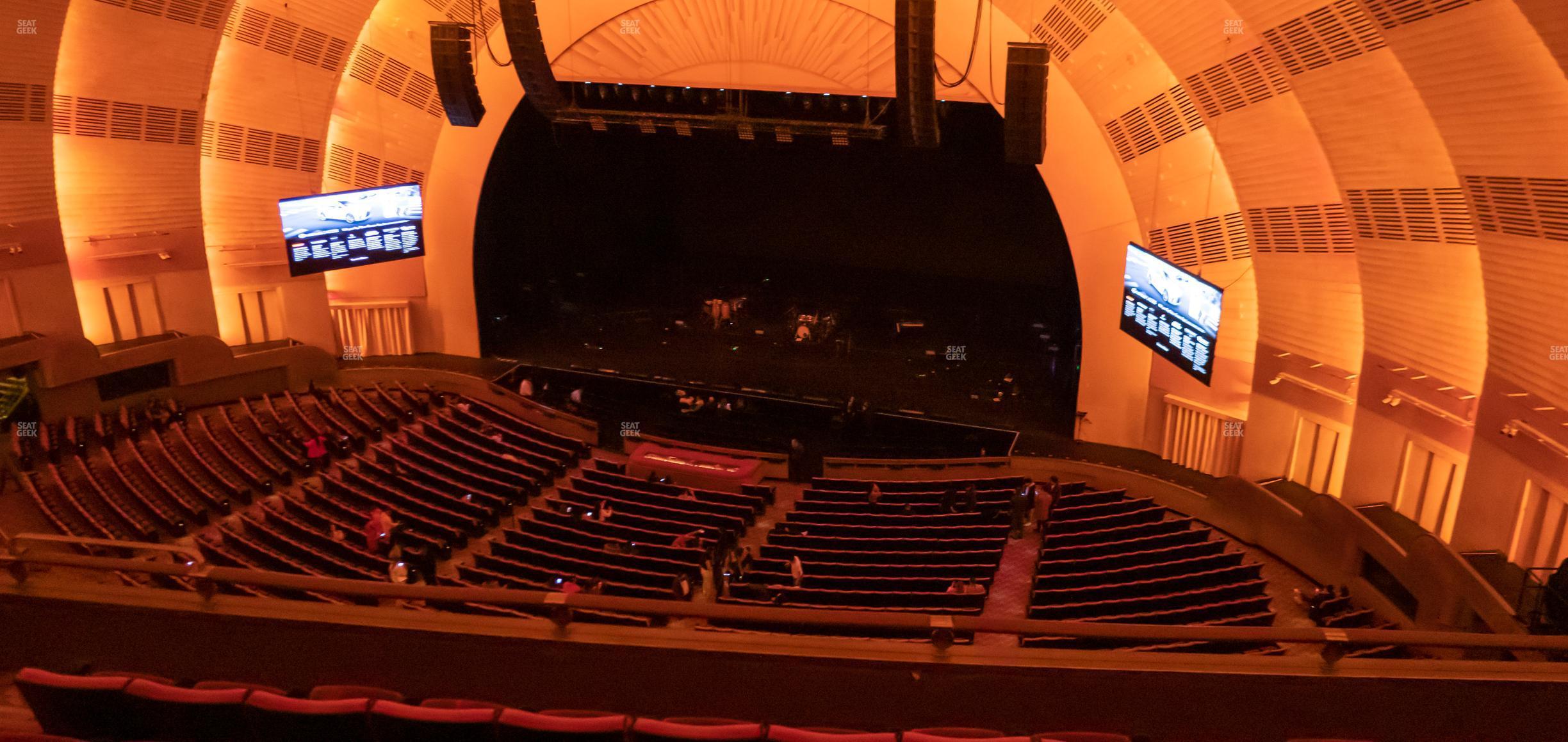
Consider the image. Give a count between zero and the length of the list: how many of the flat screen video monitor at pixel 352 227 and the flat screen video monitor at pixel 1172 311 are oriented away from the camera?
0

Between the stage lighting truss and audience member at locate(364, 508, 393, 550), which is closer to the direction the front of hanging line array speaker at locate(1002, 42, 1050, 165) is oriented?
the audience member

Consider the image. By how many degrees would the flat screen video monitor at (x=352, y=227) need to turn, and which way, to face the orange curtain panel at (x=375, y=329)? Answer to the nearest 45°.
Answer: approximately 180°

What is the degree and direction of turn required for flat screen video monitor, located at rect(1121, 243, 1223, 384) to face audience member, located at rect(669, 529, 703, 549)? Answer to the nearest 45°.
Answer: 0° — it already faces them

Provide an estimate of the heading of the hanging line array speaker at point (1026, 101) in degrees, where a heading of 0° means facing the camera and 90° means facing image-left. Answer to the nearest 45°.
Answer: approximately 45°

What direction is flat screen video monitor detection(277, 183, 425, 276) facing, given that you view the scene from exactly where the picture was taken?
facing the viewer

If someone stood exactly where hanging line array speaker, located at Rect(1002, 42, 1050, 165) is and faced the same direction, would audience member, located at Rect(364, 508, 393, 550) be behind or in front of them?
in front

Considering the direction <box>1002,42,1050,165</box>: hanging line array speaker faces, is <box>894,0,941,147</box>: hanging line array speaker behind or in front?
in front

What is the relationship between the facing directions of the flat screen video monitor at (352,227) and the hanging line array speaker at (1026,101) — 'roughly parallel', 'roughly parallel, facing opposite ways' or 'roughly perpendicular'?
roughly parallel

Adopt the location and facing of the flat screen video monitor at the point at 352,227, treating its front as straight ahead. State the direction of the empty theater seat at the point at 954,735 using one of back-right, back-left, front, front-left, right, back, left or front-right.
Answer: front

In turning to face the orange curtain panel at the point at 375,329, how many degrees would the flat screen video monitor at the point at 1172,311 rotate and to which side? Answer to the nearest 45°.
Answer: approximately 45° to its right
